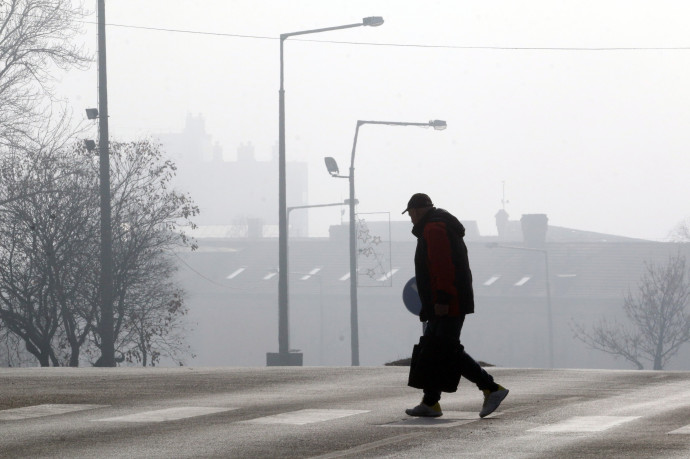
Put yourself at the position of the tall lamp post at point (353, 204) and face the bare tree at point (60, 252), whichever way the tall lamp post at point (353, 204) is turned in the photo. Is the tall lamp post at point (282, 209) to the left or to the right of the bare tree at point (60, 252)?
left

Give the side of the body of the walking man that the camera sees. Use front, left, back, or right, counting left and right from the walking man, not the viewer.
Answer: left

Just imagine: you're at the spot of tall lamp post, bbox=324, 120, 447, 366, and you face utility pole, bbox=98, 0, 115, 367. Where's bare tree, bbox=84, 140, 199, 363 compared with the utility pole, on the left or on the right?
right

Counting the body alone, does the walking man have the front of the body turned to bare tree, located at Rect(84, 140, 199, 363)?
no

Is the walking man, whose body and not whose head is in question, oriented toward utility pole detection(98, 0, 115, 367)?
no

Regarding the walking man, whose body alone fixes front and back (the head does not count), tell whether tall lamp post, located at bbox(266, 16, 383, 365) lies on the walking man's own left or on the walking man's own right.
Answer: on the walking man's own right

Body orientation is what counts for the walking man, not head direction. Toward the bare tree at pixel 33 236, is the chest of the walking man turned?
no
